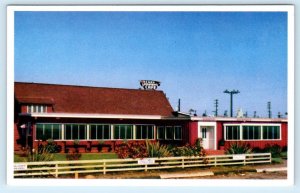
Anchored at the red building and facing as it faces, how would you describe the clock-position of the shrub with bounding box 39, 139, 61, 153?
The shrub is roughly at 2 o'clock from the red building.

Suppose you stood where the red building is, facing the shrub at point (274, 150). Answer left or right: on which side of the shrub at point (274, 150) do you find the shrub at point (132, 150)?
right

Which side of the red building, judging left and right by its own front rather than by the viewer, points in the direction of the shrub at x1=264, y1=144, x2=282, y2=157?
left

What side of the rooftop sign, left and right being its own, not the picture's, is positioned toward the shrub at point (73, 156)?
right

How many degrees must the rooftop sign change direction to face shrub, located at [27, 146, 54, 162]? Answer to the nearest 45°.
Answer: approximately 90° to its right

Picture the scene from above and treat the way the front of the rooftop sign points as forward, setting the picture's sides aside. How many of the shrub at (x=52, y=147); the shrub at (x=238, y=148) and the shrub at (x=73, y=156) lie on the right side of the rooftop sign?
2

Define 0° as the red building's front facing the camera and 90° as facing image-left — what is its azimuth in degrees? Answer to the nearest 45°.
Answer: approximately 0°

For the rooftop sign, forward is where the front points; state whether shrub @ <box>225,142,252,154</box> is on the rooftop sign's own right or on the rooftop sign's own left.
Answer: on the rooftop sign's own left

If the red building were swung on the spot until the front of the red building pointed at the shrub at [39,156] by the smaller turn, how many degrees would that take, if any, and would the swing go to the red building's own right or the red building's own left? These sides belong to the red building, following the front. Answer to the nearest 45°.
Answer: approximately 45° to the red building's own right

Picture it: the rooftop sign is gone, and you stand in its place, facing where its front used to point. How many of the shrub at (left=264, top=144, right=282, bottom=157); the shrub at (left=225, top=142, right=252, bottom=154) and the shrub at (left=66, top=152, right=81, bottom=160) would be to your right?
1

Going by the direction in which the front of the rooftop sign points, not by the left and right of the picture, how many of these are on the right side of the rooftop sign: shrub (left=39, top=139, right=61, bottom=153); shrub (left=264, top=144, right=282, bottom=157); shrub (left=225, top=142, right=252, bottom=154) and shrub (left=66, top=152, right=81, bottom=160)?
2

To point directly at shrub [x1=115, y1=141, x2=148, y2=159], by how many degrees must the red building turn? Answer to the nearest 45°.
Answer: approximately 45° to its left

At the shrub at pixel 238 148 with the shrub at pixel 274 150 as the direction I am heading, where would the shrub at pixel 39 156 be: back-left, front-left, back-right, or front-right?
back-right

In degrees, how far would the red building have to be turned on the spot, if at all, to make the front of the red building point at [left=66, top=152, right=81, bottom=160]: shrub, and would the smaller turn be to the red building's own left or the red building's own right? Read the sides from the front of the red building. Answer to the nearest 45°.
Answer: approximately 45° to the red building's own right
